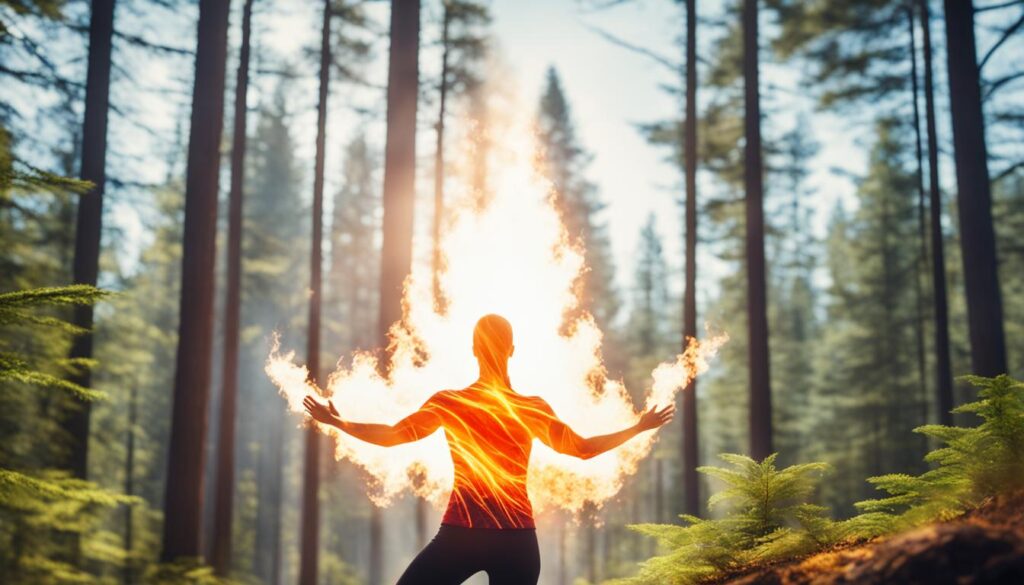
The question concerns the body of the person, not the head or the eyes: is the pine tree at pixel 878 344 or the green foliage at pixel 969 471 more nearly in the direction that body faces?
the pine tree

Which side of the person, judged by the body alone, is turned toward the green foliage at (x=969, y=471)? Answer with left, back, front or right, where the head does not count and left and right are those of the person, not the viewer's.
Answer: right

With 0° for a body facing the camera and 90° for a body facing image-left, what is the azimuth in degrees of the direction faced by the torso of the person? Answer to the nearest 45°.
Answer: approximately 180°

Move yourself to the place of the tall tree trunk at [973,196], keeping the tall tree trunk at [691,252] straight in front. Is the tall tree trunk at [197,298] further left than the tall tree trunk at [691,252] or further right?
left

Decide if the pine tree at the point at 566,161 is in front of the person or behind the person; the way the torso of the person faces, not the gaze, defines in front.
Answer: in front

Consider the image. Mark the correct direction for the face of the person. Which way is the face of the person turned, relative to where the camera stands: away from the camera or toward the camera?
away from the camera

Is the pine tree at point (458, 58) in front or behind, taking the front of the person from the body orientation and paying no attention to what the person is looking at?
in front

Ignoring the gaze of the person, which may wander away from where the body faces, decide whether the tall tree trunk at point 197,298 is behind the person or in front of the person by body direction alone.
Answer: in front

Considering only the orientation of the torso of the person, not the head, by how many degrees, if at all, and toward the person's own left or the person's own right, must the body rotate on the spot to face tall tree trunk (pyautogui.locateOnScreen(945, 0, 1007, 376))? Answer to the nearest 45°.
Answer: approximately 45° to the person's own right
